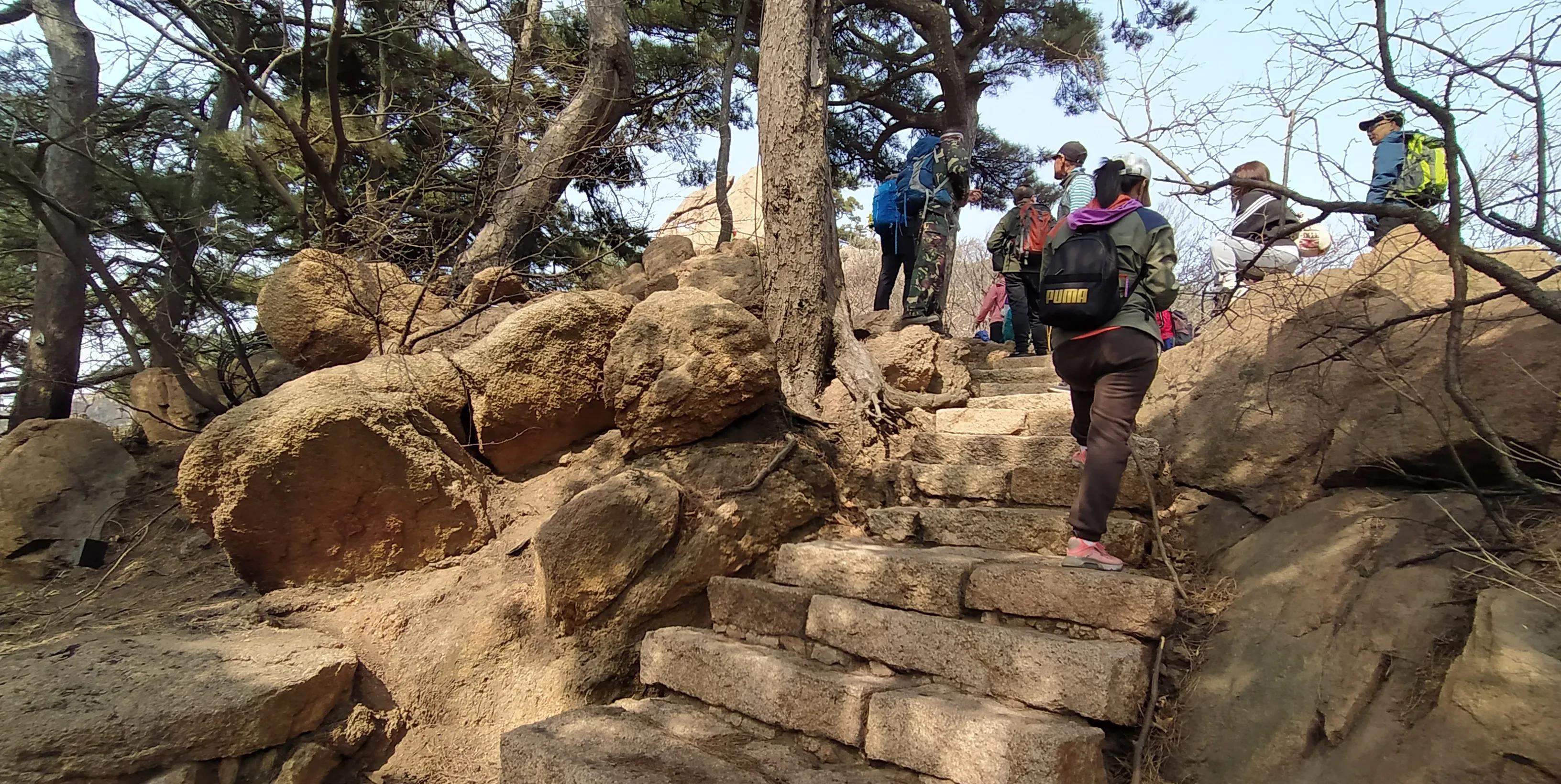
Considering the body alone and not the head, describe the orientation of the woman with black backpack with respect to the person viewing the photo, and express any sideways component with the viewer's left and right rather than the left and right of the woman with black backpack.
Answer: facing away from the viewer and to the right of the viewer

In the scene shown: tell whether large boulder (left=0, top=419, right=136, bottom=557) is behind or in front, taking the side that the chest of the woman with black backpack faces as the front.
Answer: behind

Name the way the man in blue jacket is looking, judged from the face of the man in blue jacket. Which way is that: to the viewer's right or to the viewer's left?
to the viewer's left

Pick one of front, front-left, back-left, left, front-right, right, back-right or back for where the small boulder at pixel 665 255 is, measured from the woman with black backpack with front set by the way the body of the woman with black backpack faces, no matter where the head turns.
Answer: left

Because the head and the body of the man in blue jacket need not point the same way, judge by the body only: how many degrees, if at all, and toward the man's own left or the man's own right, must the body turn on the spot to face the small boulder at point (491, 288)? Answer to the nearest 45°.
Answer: approximately 45° to the man's own left

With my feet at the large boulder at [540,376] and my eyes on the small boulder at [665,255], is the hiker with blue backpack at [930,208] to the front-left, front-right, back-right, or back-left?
front-right

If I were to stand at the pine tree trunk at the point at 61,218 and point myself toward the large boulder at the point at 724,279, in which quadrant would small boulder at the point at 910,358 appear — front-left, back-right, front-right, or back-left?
front-right

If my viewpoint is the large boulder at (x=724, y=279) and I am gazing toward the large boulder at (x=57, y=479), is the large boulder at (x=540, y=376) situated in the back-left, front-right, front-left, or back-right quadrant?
front-left

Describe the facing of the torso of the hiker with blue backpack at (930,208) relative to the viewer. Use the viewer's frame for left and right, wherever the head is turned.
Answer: facing away from the viewer and to the right of the viewer

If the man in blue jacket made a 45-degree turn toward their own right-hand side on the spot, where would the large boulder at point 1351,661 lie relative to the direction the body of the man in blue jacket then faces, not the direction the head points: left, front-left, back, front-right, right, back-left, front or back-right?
back-left

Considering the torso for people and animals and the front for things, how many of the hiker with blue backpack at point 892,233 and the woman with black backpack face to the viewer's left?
0

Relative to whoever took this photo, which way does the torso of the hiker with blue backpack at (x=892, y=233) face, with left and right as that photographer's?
facing away from the viewer and to the right of the viewer

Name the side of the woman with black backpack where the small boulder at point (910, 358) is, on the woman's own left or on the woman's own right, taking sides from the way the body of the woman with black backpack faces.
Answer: on the woman's own left

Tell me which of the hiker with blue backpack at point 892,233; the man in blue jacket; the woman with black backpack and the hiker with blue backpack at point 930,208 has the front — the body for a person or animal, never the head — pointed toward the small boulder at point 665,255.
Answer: the man in blue jacket

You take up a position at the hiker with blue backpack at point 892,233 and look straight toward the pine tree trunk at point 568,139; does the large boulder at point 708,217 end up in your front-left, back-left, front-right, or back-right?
front-right

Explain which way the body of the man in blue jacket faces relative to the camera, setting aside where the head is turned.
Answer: to the viewer's left
